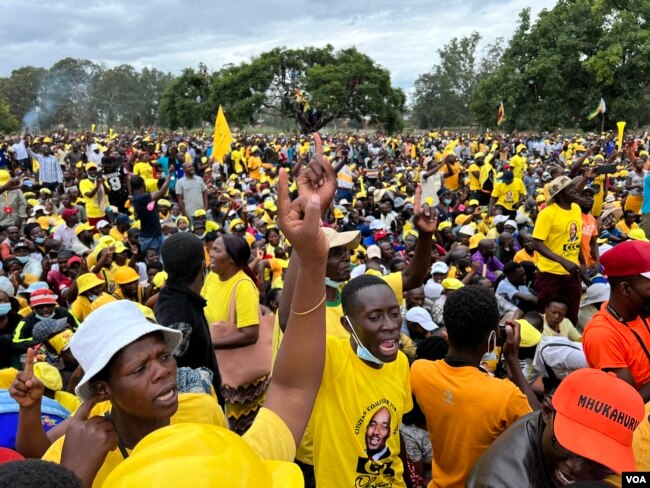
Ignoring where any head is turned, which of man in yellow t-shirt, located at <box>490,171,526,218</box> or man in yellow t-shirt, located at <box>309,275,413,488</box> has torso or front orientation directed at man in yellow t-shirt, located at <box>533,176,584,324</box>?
man in yellow t-shirt, located at <box>490,171,526,218</box>

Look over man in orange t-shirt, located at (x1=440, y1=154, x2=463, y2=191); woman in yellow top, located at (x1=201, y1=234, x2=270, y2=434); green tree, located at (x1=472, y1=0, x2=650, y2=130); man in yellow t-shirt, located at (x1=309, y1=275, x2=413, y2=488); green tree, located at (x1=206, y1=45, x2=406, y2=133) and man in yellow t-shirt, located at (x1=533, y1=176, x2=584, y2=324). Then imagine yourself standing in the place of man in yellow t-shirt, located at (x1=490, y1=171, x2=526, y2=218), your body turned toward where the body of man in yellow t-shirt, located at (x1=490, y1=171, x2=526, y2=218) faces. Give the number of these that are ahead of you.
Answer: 3

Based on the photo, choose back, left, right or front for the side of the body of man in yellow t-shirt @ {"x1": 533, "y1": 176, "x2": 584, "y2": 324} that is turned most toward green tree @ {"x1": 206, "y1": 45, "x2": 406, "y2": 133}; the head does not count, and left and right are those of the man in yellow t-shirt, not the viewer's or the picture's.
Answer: back

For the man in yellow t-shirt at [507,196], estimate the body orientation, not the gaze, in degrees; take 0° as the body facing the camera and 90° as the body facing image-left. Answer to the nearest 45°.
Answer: approximately 0°

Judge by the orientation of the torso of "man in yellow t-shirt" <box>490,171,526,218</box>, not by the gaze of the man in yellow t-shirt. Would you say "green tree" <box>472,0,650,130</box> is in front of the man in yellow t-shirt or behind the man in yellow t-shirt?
behind

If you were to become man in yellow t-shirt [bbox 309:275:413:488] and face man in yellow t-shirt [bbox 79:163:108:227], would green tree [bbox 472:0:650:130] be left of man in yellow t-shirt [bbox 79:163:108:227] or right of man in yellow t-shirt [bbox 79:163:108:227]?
right

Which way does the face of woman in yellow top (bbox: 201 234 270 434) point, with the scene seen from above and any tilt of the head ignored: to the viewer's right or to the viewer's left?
to the viewer's left

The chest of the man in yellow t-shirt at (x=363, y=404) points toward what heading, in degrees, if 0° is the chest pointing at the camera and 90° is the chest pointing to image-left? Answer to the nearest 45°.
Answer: approximately 315°
